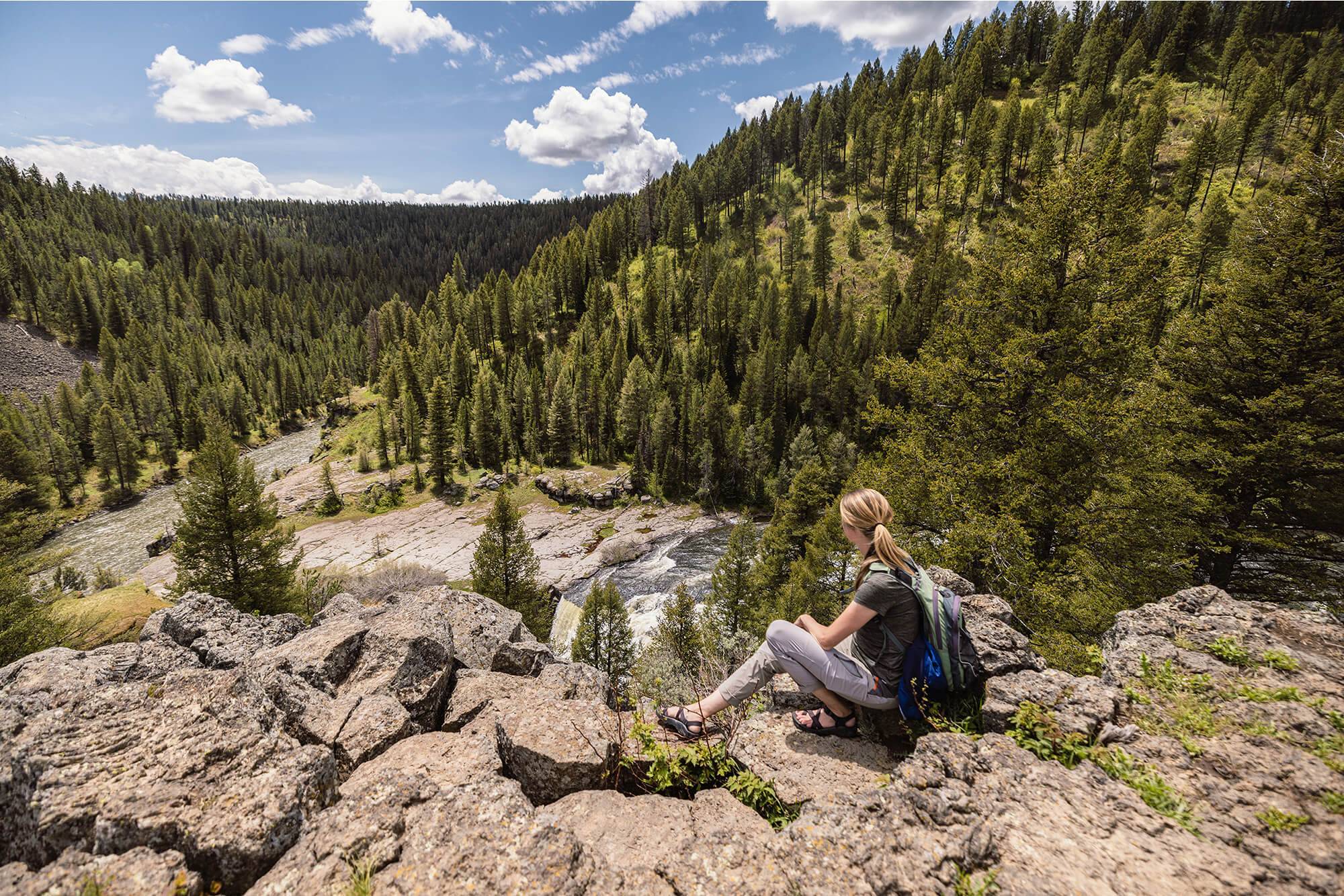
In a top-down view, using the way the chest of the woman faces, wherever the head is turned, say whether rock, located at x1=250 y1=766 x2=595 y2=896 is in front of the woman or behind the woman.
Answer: in front

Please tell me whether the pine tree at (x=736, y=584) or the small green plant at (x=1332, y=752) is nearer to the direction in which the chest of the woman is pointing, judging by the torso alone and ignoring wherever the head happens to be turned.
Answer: the pine tree

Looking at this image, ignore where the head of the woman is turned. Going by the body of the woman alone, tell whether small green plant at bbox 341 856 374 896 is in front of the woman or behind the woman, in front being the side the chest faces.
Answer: in front

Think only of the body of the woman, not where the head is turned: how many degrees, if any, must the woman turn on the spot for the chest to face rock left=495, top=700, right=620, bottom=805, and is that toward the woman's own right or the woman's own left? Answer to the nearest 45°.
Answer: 0° — they already face it

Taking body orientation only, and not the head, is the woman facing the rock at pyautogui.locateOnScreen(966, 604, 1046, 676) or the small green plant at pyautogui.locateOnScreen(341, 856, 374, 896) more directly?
the small green plant

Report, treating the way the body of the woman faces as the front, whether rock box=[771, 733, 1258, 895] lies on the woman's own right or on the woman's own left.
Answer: on the woman's own left

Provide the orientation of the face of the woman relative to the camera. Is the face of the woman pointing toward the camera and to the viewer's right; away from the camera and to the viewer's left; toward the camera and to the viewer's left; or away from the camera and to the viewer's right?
away from the camera and to the viewer's left

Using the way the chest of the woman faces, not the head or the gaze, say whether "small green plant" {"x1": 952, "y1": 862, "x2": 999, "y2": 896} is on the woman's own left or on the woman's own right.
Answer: on the woman's own left

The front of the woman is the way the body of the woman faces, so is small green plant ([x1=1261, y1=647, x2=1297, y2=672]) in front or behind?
behind

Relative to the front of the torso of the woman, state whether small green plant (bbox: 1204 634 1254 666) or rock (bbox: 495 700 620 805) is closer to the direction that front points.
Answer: the rock

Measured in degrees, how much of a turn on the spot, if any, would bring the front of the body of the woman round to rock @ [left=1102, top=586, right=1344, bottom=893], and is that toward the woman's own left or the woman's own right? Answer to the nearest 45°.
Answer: approximately 180°

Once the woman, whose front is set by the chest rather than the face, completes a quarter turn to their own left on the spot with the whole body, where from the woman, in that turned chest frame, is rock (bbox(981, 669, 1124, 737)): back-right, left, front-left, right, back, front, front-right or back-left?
left

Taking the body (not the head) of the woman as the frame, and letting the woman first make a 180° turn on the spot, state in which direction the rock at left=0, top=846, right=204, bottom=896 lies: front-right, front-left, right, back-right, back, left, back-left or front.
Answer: back-right

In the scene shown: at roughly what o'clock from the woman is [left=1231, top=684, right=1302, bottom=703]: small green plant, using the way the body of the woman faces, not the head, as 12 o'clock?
The small green plant is roughly at 6 o'clock from the woman.

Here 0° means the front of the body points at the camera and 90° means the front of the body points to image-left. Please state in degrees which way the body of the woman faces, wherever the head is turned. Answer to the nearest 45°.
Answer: approximately 90°

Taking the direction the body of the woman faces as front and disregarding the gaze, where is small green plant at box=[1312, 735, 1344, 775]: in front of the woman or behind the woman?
behind

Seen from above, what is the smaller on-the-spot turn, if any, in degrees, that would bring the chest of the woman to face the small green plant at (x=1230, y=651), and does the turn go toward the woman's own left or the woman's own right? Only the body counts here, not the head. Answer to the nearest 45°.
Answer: approximately 180°

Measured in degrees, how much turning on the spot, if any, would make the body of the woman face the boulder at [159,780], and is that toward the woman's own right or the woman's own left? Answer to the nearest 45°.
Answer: approximately 45° to the woman's own left
